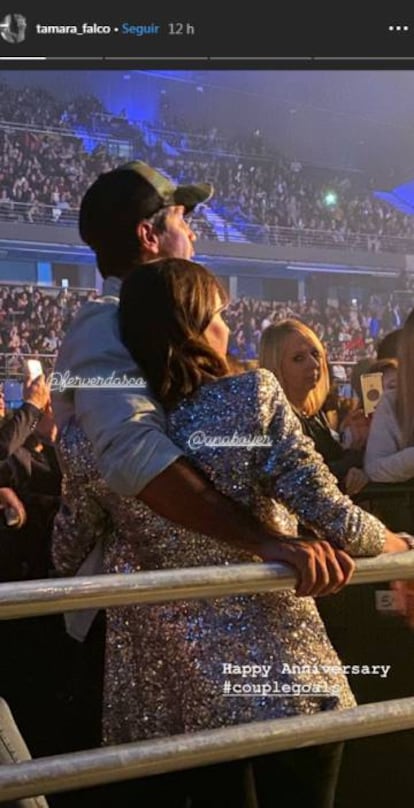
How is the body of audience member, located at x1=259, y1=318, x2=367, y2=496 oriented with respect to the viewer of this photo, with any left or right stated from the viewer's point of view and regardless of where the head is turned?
facing the viewer and to the right of the viewer

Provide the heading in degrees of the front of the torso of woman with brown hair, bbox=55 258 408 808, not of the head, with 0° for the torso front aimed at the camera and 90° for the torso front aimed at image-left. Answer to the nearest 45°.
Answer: approximately 225°

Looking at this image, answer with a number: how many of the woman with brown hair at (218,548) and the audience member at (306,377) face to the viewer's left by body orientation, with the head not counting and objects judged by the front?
0
